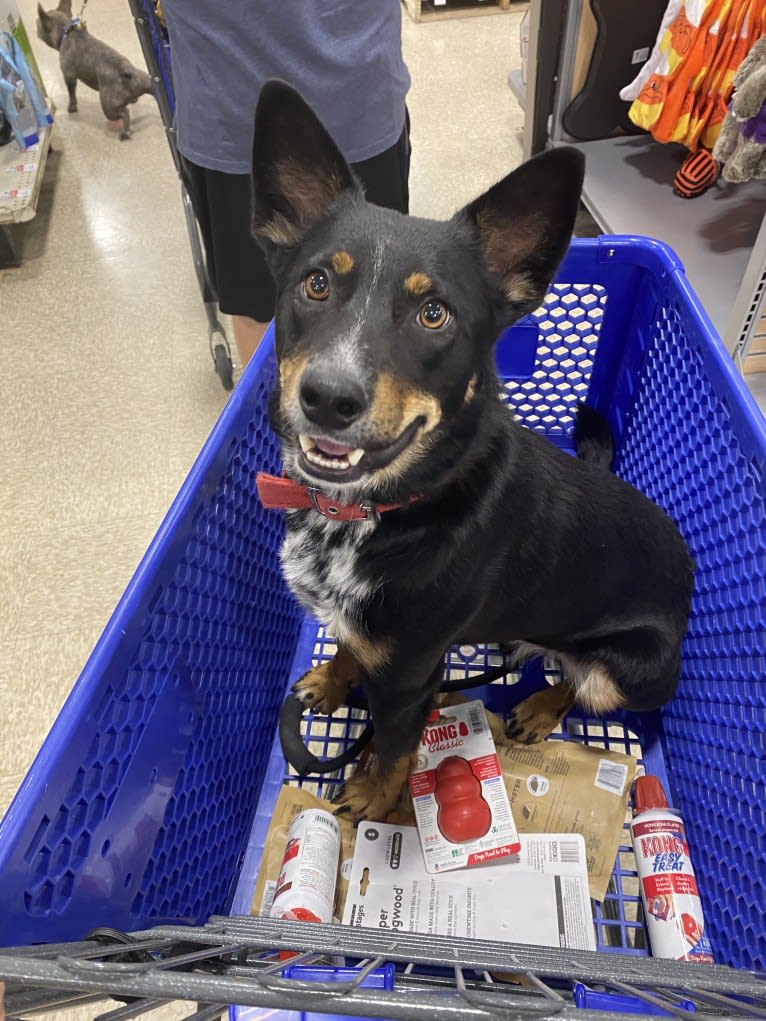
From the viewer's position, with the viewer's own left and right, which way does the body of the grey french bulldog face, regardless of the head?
facing away from the viewer and to the left of the viewer

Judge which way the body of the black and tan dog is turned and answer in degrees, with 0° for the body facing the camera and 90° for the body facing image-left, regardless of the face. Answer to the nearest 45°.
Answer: approximately 45°

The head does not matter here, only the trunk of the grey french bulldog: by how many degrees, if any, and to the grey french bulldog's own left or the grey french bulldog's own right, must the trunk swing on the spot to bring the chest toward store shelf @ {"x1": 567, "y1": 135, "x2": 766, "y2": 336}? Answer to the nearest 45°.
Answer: approximately 180°
